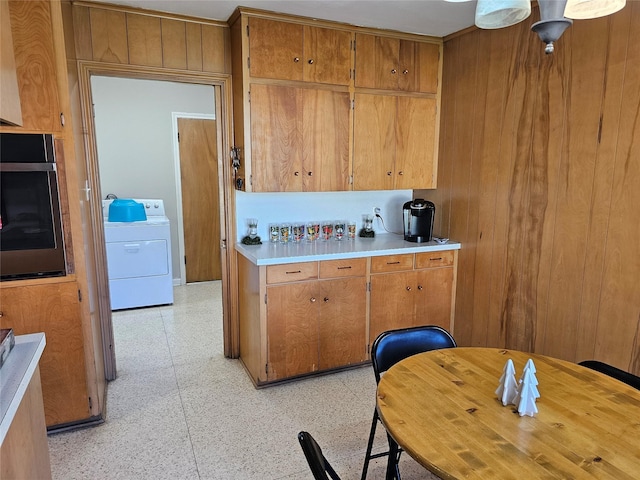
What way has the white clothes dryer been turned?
toward the camera

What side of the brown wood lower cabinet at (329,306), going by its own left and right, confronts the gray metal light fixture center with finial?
front

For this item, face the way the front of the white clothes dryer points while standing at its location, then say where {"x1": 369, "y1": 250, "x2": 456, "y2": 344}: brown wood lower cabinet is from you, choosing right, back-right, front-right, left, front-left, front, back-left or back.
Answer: front-left

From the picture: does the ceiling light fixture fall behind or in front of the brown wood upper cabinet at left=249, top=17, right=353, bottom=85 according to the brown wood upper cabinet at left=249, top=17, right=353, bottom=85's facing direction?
in front

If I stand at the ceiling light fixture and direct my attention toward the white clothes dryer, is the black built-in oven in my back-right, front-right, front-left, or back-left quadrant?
front-left

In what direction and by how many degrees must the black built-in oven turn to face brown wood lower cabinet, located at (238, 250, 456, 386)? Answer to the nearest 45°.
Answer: approximately 90° to its left

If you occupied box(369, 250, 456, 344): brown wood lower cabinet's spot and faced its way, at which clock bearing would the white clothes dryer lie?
The white clothes dryer is roughly at 5 o'clock from the brown wood lower cabinet.

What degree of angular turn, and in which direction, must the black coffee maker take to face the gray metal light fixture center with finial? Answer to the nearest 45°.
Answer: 0° — it already faces it

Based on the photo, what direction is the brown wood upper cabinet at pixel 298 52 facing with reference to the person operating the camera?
facing the viewer and to the right of the viewer

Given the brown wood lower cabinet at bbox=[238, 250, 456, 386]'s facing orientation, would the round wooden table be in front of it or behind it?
in front

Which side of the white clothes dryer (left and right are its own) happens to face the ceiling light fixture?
front

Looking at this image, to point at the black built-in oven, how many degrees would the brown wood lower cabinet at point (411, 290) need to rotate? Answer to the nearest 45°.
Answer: approximately 90° to its right

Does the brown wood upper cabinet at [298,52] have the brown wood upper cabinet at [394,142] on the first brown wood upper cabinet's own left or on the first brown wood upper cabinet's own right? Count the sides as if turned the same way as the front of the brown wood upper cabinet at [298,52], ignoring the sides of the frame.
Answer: on the first brown wood upper cabinet's own left

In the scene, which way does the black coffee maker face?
toward the camera

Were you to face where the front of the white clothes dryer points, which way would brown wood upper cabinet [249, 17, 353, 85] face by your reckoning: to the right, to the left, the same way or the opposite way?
the same way
